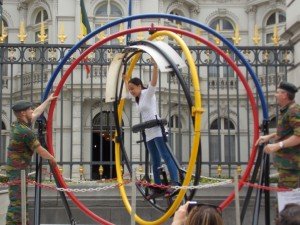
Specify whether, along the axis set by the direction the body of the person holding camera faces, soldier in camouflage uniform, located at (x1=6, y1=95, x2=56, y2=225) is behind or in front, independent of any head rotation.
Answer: in front

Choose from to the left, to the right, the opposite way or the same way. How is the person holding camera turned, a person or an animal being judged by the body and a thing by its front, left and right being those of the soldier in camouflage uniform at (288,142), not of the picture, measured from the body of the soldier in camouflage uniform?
to the right

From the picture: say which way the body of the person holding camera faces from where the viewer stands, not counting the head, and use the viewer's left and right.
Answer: facing away from the viewer

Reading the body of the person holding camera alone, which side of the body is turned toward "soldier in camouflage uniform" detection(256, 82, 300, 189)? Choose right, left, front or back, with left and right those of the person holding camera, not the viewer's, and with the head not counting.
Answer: front

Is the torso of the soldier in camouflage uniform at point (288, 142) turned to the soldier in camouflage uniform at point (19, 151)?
yes

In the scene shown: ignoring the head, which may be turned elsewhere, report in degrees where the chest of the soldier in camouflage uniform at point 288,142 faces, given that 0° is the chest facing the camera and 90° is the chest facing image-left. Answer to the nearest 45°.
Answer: approximately 90°

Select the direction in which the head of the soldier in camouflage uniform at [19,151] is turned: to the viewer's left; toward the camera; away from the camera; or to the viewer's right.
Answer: to the viewer's right

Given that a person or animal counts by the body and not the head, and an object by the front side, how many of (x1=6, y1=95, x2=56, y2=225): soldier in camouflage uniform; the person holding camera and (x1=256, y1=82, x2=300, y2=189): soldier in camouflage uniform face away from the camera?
1

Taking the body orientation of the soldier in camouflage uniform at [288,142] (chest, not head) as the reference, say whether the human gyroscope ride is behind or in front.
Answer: in front

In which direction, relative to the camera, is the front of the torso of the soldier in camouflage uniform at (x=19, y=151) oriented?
to the viewer's right

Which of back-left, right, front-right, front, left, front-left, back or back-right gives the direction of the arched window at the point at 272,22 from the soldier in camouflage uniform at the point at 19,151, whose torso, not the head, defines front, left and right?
front-left

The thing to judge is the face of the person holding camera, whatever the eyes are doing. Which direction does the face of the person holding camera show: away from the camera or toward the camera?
away from the camera

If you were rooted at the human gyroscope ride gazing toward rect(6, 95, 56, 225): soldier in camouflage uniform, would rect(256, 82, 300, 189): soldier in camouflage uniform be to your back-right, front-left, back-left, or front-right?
back-left

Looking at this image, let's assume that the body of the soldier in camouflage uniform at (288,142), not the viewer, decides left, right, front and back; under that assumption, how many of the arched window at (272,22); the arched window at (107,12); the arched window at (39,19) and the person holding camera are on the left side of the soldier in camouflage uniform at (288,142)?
1

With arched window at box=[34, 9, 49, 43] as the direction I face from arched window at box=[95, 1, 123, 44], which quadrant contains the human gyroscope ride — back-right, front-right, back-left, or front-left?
back-left
